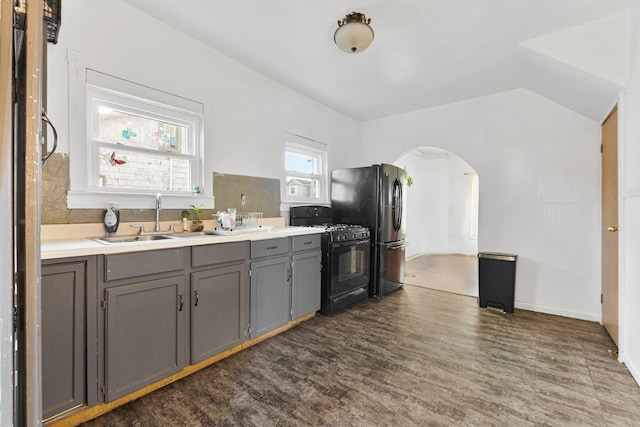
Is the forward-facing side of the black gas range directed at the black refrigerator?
no

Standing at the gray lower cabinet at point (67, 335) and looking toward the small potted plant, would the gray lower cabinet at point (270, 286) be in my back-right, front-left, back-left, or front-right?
front-right

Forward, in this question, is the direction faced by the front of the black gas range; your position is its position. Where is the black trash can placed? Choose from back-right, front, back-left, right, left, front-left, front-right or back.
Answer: front-left

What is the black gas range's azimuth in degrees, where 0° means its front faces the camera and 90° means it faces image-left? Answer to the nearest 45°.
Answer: approximately 315°

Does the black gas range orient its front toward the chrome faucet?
no

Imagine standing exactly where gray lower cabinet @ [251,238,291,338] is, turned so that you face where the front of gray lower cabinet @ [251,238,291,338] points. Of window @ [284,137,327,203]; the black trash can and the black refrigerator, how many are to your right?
0

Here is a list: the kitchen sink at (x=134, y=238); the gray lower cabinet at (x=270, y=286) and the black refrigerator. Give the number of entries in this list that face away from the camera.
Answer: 0

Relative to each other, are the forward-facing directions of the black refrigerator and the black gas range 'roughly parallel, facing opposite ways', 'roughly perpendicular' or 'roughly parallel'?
roughly parallel

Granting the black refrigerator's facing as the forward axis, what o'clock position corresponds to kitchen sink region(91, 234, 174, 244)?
The kitchen sink is roughly at 3 o'clock from the black refrigerator.

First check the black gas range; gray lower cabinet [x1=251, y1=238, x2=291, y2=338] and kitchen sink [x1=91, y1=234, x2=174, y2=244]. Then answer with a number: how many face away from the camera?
0

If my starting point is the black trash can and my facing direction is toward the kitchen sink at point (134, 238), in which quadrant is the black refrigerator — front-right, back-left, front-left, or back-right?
front-right

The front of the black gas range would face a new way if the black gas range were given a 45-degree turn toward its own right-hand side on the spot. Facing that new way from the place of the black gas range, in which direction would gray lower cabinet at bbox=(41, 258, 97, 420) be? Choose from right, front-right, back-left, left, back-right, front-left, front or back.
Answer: front-right

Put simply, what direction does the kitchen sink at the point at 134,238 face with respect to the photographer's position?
facing the viewer and to the right of the viewer

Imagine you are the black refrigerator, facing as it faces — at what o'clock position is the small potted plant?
The small potted plant is roughly at 3 o'clock from the black refrigerator.

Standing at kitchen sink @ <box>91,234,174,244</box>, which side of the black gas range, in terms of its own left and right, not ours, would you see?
right

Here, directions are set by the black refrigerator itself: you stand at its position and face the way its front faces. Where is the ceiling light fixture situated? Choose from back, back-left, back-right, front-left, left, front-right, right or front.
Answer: front-right

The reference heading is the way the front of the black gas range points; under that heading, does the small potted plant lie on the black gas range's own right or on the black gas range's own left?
on the black gas range's own right

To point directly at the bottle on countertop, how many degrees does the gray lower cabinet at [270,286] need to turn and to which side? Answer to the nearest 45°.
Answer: approximately 135° to its right

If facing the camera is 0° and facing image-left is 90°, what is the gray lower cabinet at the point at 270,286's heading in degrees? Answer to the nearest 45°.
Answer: approximately 315°

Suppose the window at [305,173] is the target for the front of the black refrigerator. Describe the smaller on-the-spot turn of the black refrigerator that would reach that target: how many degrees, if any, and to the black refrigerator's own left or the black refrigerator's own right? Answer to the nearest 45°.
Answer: approximately 135° to the black refrigerator's own right

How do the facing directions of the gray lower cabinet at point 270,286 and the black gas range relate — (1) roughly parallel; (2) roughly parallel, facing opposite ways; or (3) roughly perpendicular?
roughly parallel

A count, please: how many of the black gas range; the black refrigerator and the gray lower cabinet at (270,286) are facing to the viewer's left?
0
